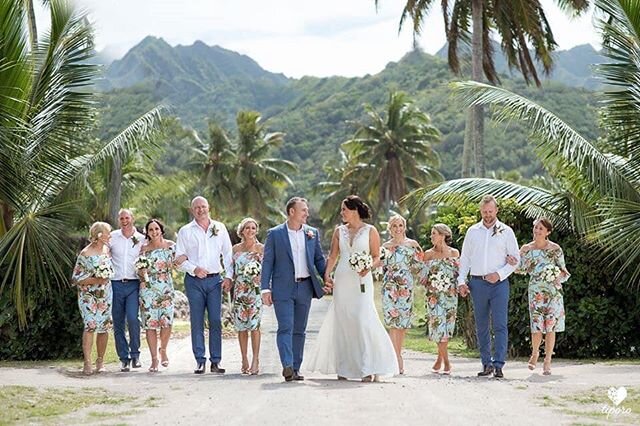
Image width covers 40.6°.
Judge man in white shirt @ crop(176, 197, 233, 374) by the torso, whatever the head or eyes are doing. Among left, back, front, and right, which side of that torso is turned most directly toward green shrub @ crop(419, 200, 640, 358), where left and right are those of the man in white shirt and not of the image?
left

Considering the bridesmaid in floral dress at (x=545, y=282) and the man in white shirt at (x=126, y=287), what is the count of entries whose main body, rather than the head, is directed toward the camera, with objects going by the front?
2

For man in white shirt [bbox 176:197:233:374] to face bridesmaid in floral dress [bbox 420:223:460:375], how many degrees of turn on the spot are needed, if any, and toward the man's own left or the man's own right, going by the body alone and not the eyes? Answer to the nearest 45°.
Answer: approximately 90° to the man's own left

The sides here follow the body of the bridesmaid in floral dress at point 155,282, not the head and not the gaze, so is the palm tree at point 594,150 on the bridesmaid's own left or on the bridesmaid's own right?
on the bridesmaid's own left

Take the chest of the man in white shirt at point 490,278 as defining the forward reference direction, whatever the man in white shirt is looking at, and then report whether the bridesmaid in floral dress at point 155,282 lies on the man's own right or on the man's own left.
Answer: on the man's own right

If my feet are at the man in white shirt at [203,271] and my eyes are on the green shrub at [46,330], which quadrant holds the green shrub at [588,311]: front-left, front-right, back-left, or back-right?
back-right

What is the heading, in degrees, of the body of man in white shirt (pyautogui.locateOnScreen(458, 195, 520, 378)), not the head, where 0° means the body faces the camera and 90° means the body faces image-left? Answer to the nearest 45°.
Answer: approximately 0°
